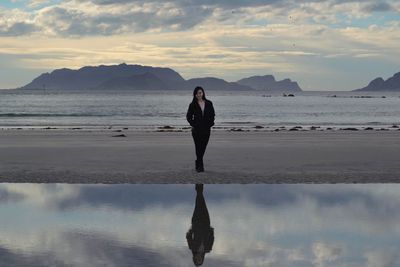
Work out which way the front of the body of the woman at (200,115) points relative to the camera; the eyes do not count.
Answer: toward the camera
